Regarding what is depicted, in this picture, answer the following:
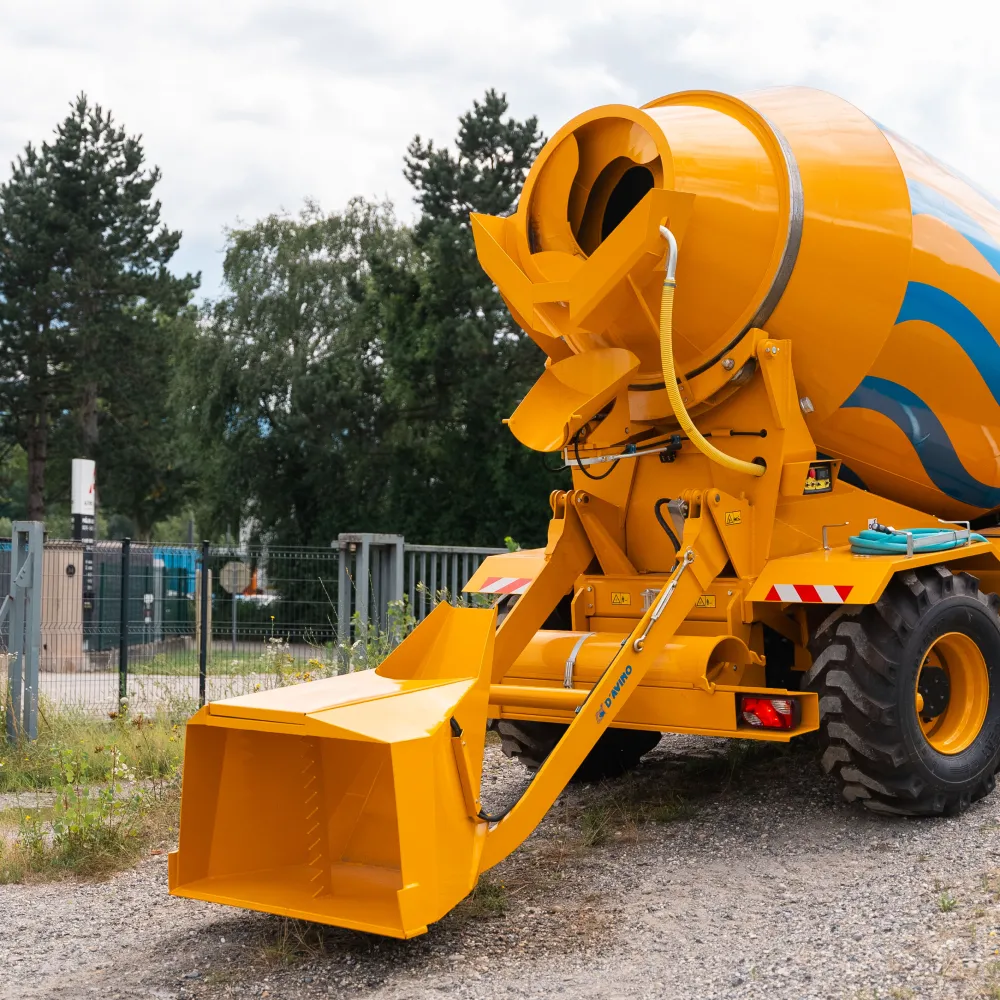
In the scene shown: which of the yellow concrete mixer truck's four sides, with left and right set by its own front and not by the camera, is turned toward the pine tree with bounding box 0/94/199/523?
left

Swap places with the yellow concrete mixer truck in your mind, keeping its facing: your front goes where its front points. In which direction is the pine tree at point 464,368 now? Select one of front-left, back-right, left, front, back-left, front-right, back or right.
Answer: front-left

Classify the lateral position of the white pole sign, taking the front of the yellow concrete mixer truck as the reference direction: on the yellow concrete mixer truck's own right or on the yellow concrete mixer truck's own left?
on the yellow concrete mixer truck's own left

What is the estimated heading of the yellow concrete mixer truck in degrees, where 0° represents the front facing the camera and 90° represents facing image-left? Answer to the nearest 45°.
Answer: approximately 225°

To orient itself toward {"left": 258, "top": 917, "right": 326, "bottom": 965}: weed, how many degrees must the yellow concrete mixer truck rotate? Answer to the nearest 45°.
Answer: approximately 180°
